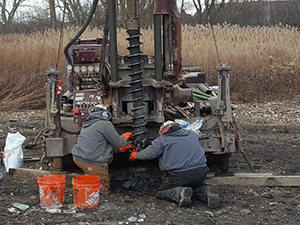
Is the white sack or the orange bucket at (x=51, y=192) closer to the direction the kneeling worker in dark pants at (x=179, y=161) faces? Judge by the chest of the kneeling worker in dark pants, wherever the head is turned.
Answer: the white sack

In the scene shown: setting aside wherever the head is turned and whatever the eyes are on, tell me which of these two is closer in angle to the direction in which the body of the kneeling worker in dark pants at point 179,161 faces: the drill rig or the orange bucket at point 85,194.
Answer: the drill rig

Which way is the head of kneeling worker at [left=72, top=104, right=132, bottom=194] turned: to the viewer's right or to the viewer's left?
to the viewer's right

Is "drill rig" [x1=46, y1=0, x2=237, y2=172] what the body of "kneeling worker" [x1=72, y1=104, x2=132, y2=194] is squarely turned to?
yes

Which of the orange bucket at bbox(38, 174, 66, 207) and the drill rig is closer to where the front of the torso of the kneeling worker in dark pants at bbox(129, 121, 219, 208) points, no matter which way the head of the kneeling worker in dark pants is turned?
the drill rig

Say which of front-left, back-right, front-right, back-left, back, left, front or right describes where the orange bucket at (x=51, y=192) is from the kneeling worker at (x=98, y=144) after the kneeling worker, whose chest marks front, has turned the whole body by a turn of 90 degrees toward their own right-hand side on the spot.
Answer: right

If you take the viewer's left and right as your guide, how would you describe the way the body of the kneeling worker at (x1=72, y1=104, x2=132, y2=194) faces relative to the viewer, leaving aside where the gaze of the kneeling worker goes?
facing away from the viewer and to the right of the viewer

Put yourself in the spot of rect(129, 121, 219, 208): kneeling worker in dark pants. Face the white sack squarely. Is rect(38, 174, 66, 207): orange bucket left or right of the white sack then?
left

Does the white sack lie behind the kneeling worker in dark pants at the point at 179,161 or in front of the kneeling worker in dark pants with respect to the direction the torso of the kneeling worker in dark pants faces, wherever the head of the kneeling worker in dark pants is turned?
in front

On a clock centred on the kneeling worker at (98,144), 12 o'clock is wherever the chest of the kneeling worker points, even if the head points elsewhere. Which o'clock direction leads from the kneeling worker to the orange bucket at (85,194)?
The orange bucket is roughly at 5 o'clock from the kneeling worker.

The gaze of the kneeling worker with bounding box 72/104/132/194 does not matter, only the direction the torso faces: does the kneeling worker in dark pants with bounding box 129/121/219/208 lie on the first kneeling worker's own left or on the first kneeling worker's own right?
on the first kneeling worker's own right

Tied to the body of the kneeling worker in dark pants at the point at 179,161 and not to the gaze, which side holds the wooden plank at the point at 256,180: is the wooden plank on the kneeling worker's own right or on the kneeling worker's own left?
on the kneeling worker's own right

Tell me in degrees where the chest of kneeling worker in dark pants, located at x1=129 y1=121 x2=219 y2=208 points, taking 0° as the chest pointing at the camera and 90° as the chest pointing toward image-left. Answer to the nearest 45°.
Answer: approximately 135°

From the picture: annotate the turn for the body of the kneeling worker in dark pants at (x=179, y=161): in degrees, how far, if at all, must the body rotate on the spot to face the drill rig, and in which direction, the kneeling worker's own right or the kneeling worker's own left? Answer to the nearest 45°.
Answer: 0° — they already face it

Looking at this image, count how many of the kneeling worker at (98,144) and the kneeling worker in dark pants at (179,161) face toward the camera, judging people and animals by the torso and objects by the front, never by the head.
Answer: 0
